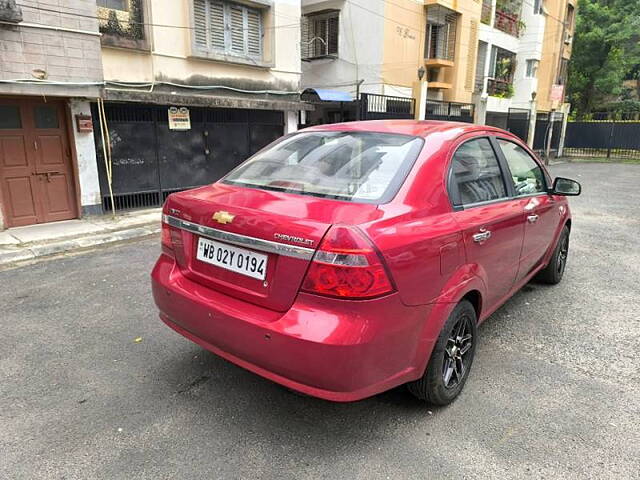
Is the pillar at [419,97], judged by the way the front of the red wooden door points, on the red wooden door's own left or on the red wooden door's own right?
on the red wooden door's own left

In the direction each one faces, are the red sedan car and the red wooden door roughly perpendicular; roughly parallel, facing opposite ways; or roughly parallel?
roughly perpendicular

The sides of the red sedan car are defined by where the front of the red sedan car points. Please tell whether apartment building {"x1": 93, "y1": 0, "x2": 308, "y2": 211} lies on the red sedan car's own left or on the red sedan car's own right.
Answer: on the red sedan car's own left

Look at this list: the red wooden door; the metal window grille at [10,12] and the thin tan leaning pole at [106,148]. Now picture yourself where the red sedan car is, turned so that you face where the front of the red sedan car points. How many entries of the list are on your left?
3

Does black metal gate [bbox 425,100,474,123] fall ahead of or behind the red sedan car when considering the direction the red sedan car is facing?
ahead

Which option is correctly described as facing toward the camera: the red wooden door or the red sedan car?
the red wooden door

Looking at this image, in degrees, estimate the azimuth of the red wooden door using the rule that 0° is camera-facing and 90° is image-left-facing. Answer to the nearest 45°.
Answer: approximately 0°

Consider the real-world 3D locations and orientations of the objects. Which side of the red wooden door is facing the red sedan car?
front

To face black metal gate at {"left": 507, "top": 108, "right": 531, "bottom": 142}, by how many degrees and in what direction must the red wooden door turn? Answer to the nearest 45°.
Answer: approximately 90° to its left

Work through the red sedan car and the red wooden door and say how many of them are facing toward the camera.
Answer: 1

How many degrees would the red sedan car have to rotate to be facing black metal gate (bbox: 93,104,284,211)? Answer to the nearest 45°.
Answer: approximately 90° to its left

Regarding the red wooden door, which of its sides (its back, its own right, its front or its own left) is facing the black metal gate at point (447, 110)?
left

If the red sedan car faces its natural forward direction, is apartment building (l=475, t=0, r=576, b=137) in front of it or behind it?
in front

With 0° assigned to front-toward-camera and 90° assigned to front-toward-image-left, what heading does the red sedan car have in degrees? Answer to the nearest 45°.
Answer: approximately 225°
